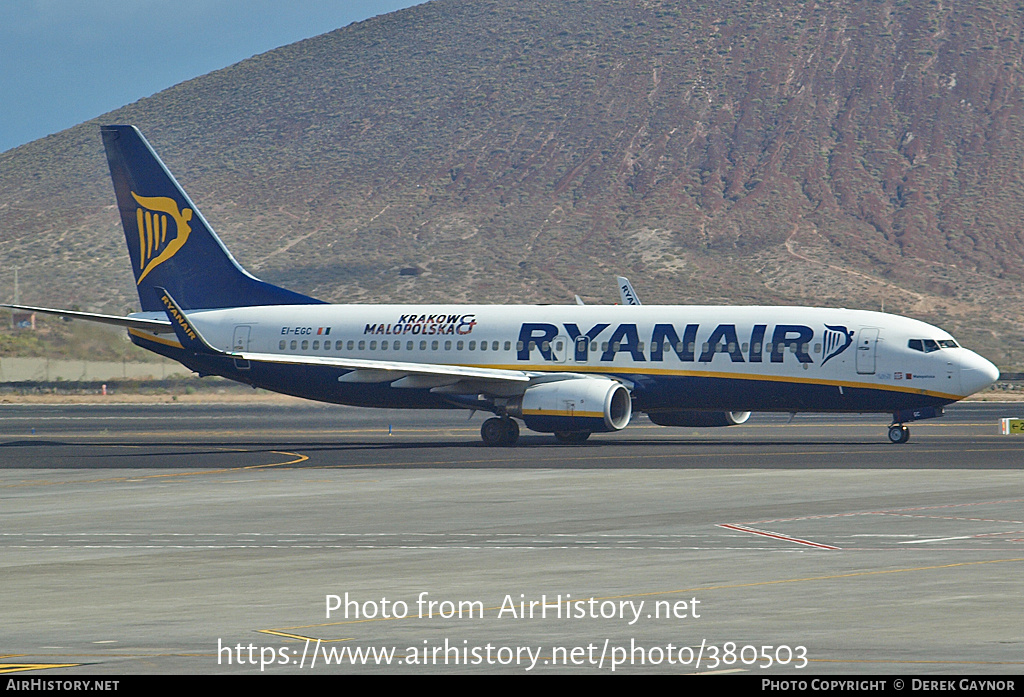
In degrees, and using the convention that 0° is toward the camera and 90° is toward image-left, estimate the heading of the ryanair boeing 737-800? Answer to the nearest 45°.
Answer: approximately 315°
